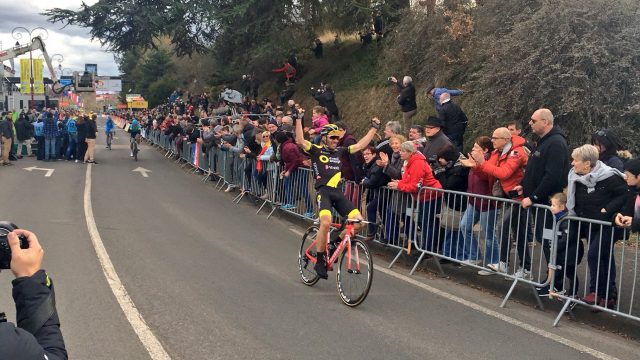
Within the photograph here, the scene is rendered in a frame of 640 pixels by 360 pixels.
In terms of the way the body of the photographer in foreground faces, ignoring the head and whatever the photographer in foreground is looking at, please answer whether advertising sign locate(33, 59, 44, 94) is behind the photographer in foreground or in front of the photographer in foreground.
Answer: in front

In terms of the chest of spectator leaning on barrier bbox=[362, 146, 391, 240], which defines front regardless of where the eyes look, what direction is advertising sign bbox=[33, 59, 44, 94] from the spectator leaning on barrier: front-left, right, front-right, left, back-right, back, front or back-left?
right

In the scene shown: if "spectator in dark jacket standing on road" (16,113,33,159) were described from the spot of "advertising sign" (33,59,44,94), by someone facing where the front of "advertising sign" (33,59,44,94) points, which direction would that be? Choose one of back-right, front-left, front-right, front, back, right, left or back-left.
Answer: front

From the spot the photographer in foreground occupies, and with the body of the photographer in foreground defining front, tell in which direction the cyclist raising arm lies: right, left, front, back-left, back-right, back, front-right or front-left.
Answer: front-right

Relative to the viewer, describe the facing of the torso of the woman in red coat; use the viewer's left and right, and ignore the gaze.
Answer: facing to the left of the viewer

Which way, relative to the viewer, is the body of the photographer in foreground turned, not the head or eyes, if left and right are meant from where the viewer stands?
facing away from the viewer

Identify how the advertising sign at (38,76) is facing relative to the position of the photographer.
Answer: facing the viewer

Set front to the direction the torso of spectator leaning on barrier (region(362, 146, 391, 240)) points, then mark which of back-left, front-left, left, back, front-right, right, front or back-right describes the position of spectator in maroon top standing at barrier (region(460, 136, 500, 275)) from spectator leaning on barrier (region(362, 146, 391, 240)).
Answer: left

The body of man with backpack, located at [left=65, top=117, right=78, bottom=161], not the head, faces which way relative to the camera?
away from the camera

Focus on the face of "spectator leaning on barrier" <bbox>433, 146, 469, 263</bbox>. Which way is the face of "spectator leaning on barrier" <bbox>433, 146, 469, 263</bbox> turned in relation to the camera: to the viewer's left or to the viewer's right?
to the viewer's left

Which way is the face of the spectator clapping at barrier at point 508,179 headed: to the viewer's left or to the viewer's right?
to the viewer's left

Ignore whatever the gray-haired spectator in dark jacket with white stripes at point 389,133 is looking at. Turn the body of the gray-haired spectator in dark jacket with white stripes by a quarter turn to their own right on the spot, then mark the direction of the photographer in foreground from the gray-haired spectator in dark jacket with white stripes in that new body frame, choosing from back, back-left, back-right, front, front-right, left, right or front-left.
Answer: back

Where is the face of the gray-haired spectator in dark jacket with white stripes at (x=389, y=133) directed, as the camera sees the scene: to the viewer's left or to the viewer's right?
to the viewer's left

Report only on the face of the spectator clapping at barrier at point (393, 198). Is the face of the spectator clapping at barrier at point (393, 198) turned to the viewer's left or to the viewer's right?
to the viewer's left

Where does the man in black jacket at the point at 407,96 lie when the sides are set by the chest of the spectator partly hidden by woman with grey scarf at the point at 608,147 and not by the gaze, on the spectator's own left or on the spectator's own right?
on the spectator's own right

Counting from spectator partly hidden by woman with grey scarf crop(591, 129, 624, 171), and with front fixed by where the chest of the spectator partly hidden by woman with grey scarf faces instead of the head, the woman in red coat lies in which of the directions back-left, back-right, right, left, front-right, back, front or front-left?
front

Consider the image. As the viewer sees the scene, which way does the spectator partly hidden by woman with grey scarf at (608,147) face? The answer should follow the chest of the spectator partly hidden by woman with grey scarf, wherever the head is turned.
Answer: to the viewer's left

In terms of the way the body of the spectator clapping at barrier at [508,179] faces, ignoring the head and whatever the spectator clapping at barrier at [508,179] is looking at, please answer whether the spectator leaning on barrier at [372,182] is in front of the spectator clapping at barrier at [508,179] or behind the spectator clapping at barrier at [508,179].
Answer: in front

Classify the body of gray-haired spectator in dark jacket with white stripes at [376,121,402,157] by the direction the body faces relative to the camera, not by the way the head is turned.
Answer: to the viewer's left
